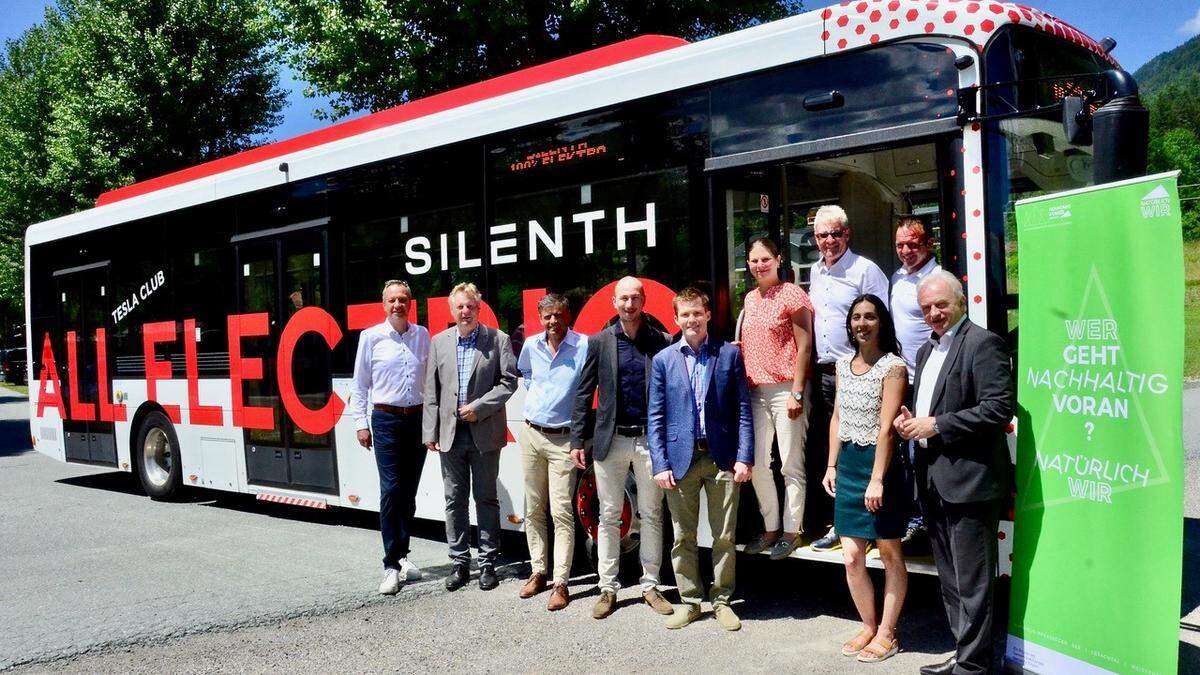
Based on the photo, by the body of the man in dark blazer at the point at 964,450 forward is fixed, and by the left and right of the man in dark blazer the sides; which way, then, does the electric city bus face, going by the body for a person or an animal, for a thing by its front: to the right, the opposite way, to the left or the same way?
to the left

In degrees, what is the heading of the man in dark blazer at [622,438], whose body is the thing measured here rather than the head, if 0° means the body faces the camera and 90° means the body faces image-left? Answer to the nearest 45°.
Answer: approximately 0°

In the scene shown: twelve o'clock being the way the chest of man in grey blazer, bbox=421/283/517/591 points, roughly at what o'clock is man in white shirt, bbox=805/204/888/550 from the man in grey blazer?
The man in white shirt is roughly at 10 o'clock from the man in grey blazer.

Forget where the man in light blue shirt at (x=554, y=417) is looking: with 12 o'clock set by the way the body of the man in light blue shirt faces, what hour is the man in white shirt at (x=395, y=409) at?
The man in white shirt is roughly at 4 o'clock from the man in light blue shirt.

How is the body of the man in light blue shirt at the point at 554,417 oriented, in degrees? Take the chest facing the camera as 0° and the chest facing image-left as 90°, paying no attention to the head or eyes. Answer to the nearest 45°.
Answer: approximately 0°

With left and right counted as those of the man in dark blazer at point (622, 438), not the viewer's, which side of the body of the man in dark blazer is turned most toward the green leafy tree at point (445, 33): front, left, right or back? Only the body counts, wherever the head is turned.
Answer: back

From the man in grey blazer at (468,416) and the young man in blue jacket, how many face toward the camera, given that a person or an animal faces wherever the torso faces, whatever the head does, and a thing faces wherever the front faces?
2

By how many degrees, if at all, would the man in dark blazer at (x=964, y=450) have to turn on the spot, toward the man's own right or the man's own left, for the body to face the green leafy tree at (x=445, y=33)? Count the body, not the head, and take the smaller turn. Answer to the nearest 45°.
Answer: approximately 90° to the man's own right
